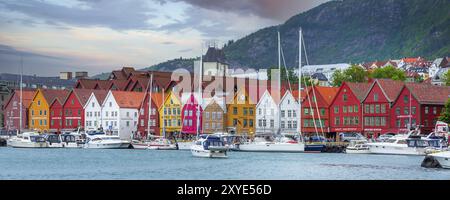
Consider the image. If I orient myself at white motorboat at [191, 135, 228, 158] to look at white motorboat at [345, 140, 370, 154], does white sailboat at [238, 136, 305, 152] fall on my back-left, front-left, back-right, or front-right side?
front-left

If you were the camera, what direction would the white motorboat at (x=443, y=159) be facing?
facing to the left of the viewer

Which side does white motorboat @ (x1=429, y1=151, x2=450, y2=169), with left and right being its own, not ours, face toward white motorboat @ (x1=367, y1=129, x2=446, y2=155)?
right

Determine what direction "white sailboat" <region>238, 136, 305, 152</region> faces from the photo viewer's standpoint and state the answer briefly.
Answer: facing to the left of the viewer

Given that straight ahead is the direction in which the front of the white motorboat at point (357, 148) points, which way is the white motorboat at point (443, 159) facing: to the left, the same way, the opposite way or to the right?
the same way

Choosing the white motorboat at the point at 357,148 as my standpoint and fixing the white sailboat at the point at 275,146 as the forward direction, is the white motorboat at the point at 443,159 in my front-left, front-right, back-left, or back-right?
back-left

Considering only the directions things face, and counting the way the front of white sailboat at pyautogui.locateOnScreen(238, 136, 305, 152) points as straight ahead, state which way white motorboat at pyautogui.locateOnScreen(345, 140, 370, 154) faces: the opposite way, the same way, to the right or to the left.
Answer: the same way

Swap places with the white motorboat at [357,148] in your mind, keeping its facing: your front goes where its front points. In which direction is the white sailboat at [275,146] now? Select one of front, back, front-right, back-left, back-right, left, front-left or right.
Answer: front
